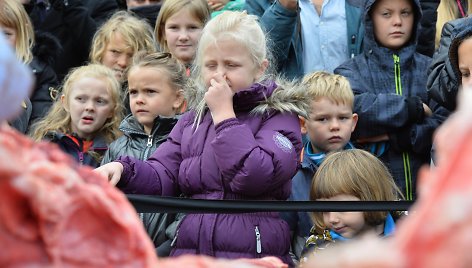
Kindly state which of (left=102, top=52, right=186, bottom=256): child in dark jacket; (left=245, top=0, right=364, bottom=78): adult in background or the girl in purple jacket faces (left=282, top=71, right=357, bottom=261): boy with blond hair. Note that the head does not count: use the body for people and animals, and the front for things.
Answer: the adult in background

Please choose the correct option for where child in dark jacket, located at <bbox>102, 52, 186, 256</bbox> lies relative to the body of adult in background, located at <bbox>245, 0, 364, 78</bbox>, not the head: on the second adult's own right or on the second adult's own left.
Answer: on the second adult's own right

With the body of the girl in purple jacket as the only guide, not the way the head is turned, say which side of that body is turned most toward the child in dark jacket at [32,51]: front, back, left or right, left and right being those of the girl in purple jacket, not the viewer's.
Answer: right

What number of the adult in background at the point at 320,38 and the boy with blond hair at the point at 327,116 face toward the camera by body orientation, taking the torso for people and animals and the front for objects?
2

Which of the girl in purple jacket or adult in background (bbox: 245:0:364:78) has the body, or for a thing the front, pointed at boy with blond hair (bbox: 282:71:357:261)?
the adult in background

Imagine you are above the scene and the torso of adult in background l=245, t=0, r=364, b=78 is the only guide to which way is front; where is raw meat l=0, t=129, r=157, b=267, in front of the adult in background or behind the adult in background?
in front

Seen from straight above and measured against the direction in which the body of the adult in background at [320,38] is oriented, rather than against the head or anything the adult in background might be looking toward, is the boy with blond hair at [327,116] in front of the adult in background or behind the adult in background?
in front

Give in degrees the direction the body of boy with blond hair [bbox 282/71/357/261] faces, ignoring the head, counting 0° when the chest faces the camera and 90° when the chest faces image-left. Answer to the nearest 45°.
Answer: approximately 0°

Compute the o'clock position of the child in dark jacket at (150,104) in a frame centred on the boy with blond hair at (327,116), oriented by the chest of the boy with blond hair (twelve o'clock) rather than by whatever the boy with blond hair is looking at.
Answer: The child in dark jacket is roughly at 3 o'clock from the boy with blond hair.
